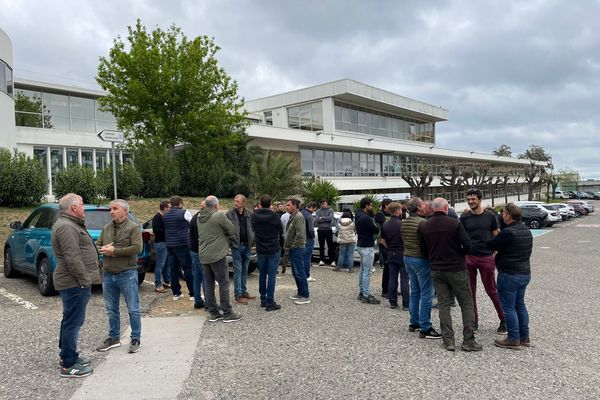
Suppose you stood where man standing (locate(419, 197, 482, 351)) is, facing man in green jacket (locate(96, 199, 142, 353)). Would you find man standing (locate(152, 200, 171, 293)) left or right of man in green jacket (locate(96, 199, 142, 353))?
right

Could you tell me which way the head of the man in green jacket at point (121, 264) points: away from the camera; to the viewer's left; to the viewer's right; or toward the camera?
to the viewer's left

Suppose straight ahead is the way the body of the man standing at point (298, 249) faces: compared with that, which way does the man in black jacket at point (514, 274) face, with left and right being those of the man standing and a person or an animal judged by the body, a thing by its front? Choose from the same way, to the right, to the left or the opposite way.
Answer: to the right

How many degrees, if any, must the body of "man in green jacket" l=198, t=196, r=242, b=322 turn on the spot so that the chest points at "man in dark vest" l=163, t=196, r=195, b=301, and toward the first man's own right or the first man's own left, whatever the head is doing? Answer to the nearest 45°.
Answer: approximately 90° to the first man's own left

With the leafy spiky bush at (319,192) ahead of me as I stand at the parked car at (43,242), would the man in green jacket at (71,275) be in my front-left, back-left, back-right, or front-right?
back-right

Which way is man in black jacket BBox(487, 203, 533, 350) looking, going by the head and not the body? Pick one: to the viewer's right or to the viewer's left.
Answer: to the viewer's left

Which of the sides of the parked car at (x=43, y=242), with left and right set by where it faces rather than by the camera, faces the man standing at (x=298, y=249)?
back

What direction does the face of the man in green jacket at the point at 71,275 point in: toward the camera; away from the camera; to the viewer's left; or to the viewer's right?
to the viewer's right
